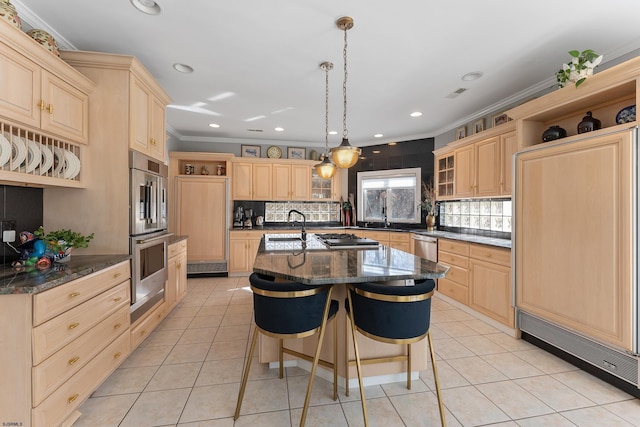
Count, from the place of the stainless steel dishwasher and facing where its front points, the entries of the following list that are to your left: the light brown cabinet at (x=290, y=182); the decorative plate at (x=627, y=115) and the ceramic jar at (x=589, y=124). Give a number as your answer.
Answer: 2

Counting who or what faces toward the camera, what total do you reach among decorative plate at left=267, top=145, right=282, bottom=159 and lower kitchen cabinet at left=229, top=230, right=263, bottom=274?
2

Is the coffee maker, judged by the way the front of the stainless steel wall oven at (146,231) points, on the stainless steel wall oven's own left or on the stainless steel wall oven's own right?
on the stainless steel wall oven's own left

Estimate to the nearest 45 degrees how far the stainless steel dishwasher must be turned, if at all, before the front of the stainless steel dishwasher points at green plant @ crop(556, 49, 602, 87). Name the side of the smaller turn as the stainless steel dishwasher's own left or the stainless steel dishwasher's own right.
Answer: approximately 90° to the stainless steel dishwasher's own left

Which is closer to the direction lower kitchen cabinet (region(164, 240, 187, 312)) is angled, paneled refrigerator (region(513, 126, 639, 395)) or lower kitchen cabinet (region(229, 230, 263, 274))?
the paneled refrigerator

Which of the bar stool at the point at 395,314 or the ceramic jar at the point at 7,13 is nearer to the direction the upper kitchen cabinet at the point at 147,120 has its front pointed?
the bar stool

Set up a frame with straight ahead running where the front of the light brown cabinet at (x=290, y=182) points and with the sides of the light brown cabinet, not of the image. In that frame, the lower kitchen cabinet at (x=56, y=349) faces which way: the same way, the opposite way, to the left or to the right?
to the left

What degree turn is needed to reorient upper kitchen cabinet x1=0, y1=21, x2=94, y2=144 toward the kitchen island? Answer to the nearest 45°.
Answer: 0° — it already faces it

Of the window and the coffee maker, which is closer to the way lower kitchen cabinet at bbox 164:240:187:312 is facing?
the window
